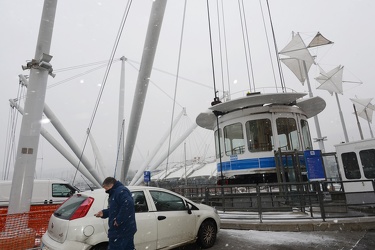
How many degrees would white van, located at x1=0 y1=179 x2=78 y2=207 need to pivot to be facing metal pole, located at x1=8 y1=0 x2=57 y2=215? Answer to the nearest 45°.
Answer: approximately 90° to its right

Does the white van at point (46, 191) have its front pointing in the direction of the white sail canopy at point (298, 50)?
yes

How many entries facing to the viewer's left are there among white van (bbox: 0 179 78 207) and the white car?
0

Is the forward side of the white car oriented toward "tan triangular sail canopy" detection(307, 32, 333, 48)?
yes

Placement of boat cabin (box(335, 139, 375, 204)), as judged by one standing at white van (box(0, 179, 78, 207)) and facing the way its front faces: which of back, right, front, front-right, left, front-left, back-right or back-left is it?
front-right

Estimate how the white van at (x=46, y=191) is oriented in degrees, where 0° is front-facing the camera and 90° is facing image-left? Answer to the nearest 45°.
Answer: approximately 270°

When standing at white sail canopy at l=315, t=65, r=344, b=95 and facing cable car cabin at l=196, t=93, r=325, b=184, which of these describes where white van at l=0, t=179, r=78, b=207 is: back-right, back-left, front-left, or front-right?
front-right

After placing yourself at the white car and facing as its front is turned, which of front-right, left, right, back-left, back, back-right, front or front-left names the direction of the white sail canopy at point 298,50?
front

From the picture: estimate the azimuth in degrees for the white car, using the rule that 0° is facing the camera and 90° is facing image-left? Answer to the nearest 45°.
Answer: approximately 225°

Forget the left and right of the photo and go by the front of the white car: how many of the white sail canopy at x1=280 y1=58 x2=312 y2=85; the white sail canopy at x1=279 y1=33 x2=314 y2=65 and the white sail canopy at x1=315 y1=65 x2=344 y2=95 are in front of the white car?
3

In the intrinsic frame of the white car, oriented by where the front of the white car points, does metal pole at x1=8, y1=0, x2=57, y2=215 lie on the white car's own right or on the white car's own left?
on the white car's own left

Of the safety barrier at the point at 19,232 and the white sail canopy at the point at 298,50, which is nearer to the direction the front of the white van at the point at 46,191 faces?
the white sail canopy
